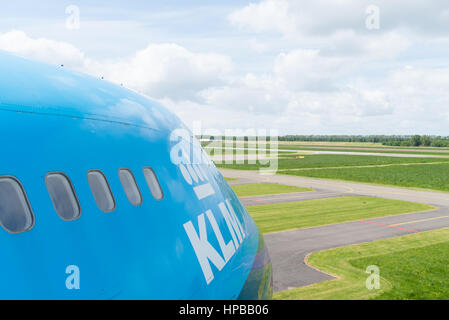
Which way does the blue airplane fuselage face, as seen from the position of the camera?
facing away from the viewer and to the right of the viewer
